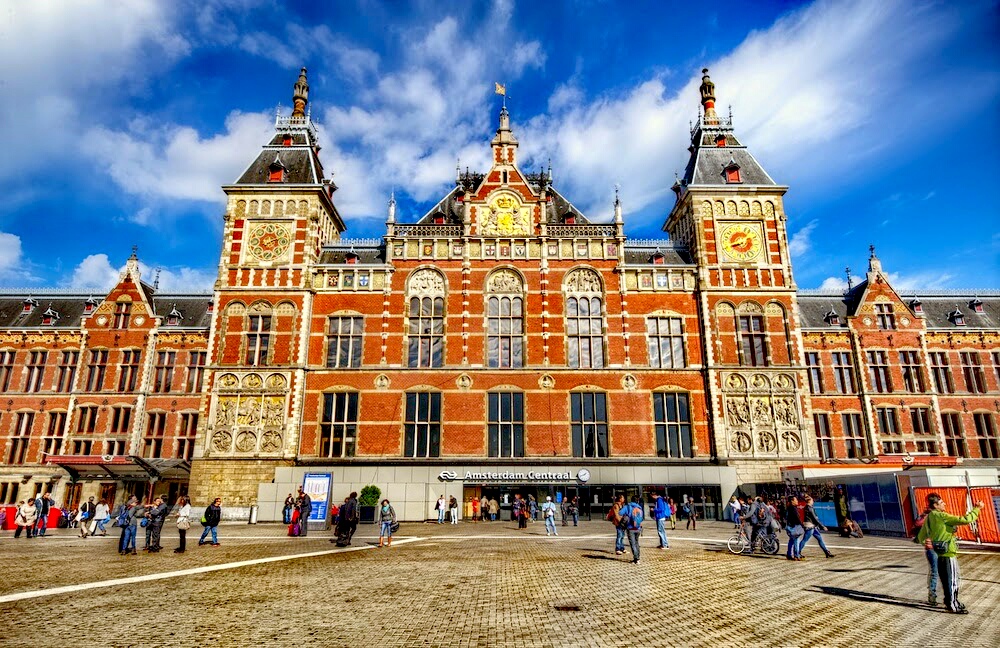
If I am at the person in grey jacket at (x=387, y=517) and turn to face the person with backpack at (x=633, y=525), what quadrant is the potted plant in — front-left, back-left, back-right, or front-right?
back-left

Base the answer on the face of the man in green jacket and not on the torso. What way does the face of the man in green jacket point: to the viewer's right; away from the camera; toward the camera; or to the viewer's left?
to the viewer's right

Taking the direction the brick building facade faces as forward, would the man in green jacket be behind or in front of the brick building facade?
in front

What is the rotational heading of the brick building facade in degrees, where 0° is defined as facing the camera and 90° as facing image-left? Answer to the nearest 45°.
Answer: approximately 0°

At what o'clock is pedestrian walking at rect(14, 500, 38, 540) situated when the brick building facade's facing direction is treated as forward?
The pedestrian walking is roughly at 2 o'clock from the brick building facade.

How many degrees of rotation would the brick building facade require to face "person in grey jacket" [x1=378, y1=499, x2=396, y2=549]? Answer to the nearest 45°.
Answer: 0° — it already faces them

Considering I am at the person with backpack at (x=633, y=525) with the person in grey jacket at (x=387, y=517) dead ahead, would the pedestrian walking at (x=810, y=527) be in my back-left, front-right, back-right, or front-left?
back-right

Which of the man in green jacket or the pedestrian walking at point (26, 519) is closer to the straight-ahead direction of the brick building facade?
the man in green jacket
